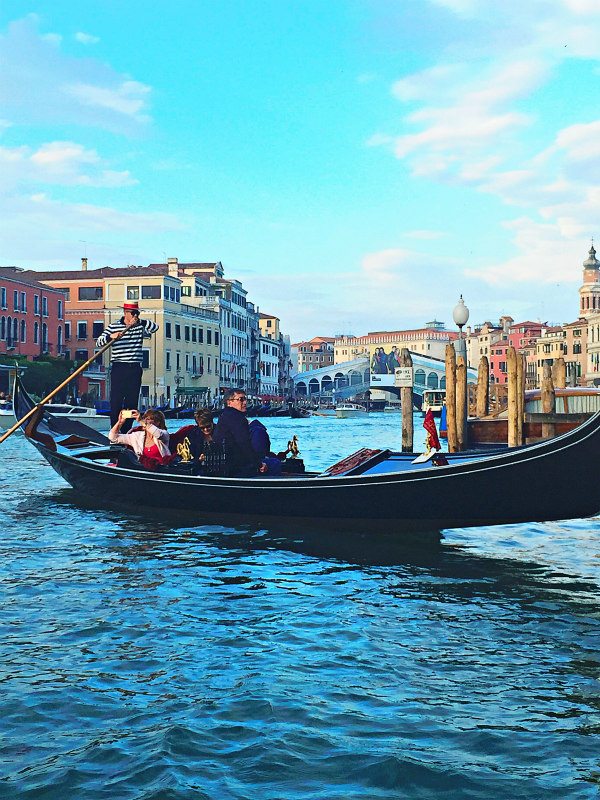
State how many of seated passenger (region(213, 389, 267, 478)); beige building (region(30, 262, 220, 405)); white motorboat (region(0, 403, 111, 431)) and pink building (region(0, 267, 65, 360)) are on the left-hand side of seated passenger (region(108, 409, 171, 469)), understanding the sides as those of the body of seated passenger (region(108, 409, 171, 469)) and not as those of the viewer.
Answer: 1

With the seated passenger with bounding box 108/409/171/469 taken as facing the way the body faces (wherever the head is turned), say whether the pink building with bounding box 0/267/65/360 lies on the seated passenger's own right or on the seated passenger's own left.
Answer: on the seated passenger's own right

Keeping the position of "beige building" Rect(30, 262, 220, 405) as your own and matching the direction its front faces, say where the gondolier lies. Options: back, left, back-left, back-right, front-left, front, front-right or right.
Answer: front-right

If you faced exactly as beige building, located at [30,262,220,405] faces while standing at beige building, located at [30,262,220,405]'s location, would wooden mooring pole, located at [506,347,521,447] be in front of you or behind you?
in front

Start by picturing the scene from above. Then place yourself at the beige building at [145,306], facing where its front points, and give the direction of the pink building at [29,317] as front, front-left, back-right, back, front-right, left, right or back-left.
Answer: right

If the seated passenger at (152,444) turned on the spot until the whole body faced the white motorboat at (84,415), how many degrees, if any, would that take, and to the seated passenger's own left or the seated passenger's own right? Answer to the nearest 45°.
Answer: approximately 135° to the seated passenger's own right

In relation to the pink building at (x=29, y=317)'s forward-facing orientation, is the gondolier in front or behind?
in front

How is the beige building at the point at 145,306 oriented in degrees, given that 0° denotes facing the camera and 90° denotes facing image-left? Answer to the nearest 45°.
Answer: approximately 315°

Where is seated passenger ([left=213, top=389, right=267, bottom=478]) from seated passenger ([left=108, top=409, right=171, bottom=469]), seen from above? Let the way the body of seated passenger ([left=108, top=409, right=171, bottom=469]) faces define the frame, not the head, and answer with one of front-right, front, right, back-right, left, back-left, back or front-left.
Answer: left

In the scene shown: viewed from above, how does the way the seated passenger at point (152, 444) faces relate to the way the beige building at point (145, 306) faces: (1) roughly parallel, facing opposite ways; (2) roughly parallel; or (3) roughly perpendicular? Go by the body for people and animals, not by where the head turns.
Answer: roughly perpendicular

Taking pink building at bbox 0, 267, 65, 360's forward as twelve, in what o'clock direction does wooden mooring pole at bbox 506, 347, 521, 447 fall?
The wooden mooring pole is roughly at 1 o'clock from the pink building.

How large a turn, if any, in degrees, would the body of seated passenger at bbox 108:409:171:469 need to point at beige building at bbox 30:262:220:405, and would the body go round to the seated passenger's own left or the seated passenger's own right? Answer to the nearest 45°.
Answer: approximately 135° to the seated passenger's own right

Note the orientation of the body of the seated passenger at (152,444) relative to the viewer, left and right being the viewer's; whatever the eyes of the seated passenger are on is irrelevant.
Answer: facing the viewer and to the left of the viewer
